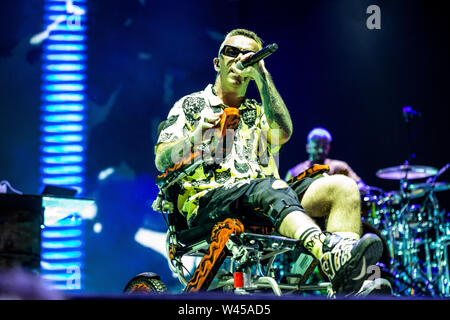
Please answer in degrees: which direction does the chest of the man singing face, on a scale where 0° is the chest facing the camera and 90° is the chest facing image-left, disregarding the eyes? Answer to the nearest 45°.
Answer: approximately 315°

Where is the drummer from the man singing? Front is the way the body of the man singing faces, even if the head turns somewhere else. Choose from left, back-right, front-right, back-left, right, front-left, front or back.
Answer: back-left

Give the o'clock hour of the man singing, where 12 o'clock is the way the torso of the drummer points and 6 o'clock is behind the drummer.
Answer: The man singing is roughly at 12 o'clock from the drummer.

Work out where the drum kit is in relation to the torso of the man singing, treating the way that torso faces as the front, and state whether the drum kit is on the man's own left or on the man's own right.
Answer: on the man's own left

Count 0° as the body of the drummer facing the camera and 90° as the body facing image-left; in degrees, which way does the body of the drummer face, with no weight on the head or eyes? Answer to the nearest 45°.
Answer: approximately 0°

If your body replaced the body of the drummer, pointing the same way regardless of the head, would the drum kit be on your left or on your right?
on your left
